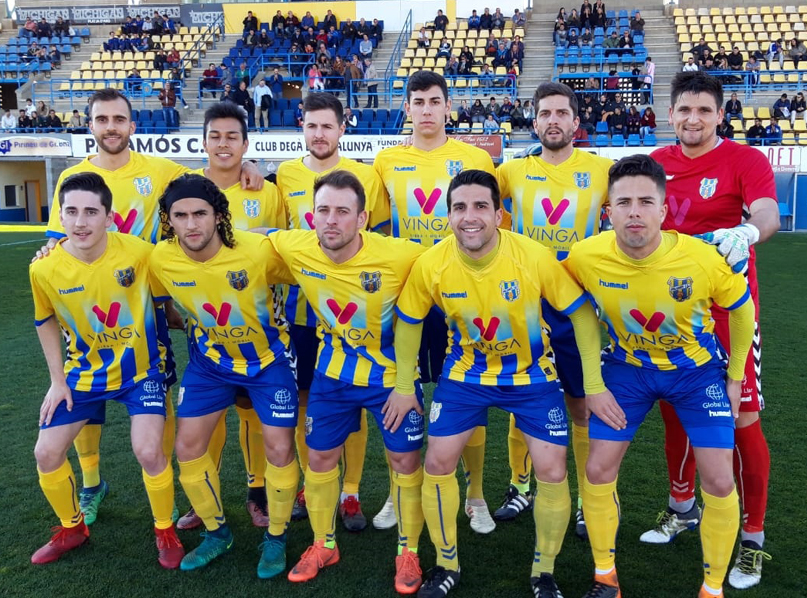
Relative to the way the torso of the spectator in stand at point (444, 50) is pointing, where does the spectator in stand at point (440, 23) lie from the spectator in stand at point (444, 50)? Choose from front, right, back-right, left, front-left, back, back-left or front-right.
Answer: back

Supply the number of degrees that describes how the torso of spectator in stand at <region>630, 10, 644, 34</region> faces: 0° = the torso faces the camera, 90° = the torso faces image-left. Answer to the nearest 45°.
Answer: approximately 0°

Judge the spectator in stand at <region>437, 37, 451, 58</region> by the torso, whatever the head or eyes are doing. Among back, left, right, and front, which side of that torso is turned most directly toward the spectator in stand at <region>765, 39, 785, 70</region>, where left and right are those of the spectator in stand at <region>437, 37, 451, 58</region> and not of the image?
left

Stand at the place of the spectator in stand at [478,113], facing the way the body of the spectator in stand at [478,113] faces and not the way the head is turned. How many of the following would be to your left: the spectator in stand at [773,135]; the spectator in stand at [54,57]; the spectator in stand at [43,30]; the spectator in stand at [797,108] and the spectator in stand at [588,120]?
3

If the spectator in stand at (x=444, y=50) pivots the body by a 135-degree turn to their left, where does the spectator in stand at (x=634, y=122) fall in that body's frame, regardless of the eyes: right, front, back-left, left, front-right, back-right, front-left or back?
right

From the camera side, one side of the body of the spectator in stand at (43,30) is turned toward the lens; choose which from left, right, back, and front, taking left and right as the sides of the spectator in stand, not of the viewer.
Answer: front

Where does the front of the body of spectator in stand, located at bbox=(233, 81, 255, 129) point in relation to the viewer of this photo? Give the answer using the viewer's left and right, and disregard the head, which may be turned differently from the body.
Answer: facing the viewer and to the right of the viewer

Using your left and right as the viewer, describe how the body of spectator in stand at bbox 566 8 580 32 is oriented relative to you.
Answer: facing the viewer

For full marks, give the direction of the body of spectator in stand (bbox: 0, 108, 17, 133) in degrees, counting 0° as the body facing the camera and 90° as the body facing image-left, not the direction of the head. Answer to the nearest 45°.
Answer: approximately 0°

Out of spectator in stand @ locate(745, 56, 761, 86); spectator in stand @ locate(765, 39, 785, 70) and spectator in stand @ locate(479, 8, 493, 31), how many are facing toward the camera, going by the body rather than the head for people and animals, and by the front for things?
3
